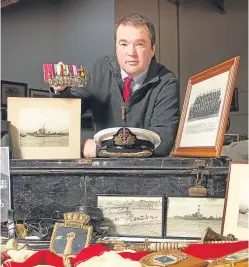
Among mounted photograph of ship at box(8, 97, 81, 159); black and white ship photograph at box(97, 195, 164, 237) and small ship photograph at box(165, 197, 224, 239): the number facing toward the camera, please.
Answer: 3

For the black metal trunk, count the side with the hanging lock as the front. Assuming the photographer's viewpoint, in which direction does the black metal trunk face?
facing the viewer

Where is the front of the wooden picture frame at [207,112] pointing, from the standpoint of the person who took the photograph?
facing the viewer and to the left of the viewer

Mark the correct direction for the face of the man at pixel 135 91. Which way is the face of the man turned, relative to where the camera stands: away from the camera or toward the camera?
toward the camera

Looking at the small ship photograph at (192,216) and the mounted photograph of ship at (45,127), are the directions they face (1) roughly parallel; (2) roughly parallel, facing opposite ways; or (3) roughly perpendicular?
roughly parallel

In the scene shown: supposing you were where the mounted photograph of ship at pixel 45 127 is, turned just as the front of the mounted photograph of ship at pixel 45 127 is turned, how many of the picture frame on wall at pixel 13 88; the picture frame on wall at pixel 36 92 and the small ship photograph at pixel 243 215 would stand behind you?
2

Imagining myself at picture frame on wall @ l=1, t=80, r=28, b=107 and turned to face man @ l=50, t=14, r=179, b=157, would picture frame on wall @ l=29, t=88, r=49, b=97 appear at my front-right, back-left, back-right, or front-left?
front-left

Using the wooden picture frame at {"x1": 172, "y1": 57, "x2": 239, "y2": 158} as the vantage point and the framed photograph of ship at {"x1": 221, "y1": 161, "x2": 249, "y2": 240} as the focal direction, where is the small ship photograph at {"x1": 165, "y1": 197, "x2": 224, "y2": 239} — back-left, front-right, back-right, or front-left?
front-right

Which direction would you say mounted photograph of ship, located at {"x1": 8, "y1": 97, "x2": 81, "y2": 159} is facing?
toward the camera

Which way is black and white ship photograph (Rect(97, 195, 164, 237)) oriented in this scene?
toward the camera

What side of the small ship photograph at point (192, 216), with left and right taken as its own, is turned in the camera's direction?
front

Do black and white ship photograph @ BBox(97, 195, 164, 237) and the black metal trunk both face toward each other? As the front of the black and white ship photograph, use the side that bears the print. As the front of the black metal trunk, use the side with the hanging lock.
no
